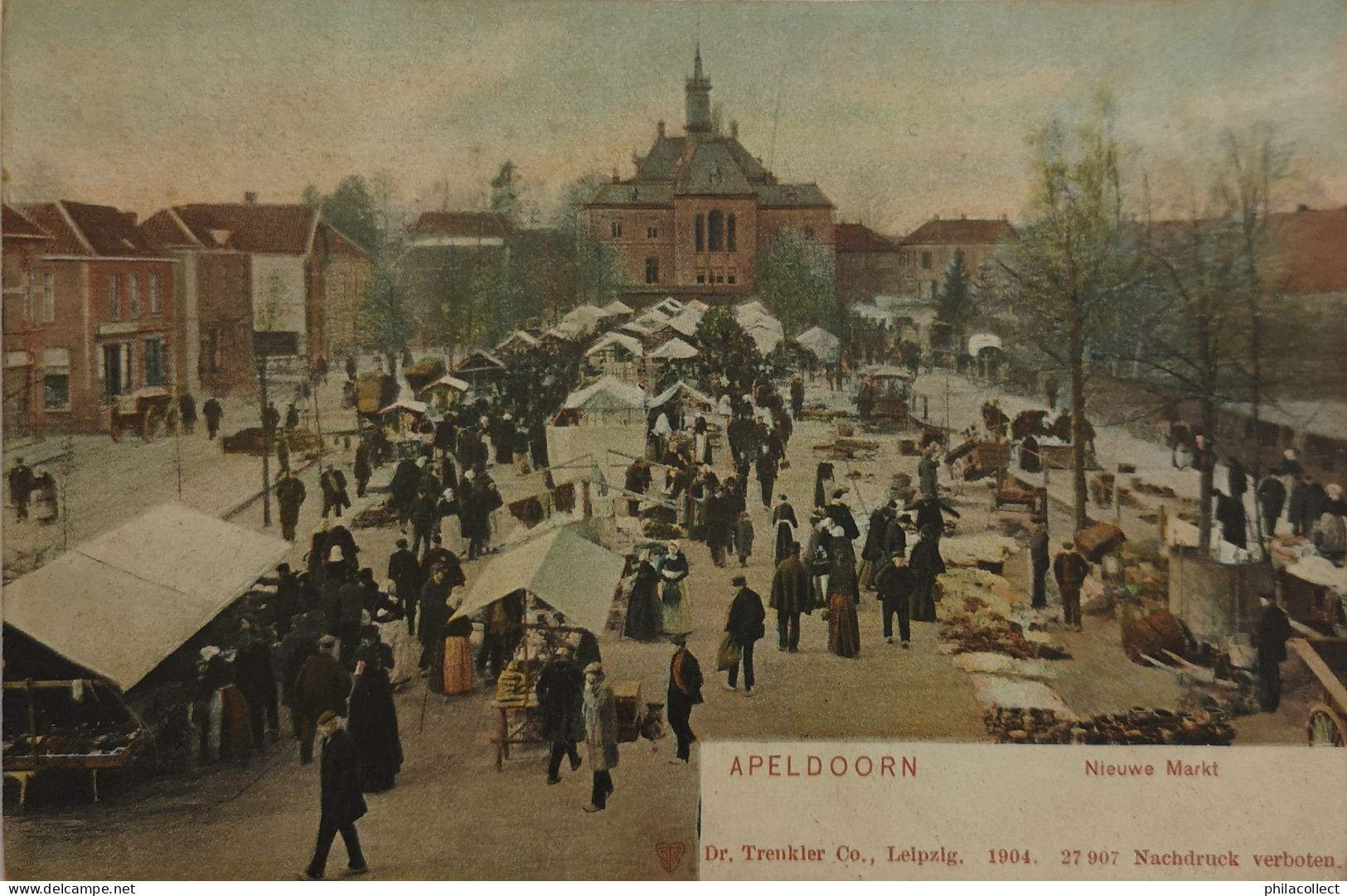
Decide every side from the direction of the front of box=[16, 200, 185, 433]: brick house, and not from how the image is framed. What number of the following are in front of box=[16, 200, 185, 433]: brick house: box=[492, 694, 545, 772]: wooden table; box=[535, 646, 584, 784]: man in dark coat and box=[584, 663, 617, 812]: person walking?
3

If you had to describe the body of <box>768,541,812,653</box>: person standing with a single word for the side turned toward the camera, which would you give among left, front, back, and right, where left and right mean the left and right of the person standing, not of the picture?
back

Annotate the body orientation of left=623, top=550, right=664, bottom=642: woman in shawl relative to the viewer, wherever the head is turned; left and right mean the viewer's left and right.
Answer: facing away from the viewer

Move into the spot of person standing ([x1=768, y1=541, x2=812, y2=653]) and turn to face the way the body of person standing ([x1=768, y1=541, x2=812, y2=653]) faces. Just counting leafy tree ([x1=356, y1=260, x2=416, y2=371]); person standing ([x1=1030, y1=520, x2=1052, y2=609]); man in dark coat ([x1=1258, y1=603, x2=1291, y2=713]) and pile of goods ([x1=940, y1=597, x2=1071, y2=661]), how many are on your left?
1

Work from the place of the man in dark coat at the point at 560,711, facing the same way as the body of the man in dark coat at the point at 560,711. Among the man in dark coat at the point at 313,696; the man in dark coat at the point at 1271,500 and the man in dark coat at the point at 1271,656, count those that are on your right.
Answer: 2

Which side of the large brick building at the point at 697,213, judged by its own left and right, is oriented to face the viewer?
front

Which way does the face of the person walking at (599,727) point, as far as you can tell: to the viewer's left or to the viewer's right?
to the viewer's left
